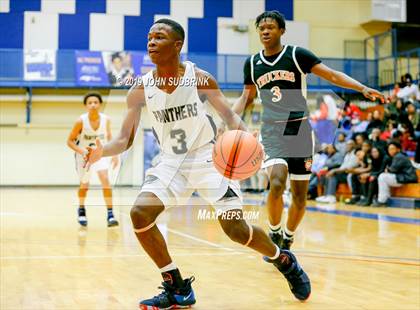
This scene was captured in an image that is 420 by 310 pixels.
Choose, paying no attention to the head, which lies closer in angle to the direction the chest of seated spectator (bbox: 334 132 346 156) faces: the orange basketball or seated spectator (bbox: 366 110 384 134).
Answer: the orange basketball

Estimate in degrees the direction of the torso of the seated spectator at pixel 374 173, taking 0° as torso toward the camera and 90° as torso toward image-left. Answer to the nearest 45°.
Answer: approximately 45°

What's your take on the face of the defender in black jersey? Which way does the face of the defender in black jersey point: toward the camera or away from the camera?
toward the camera

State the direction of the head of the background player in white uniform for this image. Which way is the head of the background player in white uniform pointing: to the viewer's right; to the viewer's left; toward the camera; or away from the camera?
toward the camera

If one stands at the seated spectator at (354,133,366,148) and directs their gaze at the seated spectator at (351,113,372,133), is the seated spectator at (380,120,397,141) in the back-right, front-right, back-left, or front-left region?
front-right

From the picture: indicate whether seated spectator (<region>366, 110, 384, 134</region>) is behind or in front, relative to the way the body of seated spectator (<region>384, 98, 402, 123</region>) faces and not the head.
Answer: in front

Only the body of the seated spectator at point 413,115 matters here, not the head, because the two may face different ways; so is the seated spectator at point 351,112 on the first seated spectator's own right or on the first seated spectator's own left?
on the first seated spectator's own right

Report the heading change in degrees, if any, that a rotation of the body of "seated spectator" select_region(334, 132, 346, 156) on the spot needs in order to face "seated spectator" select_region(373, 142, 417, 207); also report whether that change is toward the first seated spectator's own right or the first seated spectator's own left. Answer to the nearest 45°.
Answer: approximately 45° to the first seated spectator's own left

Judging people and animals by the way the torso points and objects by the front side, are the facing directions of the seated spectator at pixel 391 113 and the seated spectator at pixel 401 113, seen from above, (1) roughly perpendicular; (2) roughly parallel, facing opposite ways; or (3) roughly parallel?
roughly parallel

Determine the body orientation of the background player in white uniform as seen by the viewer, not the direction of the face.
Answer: toward the camera

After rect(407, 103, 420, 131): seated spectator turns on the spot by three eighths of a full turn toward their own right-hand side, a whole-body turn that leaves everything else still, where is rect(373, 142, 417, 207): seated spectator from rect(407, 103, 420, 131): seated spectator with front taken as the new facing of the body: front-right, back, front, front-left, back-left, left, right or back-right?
back

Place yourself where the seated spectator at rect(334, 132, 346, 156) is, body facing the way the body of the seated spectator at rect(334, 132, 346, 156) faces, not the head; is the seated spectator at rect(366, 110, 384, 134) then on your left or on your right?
on your left

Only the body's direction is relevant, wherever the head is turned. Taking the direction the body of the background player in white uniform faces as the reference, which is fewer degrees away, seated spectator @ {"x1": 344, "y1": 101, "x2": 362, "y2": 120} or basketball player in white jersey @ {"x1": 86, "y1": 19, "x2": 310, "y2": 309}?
the basketball player in white jersey

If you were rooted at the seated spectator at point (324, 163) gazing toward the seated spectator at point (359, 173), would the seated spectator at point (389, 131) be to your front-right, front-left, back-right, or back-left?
front-left

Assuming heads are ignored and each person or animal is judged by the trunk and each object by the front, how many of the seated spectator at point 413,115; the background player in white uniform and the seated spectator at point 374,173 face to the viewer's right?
0

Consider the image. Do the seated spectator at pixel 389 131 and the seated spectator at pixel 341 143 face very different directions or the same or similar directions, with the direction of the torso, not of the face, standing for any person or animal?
same or similar directions

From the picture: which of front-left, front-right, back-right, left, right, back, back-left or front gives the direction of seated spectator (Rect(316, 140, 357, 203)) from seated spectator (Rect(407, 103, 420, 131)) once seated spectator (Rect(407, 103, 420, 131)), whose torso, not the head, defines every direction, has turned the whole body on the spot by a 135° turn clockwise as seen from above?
back-left

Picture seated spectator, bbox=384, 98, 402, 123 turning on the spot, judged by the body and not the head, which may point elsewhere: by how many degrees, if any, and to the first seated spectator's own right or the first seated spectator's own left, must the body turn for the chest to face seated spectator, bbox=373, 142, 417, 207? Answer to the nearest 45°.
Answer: approximately 45° to the first seated spectator's own left
